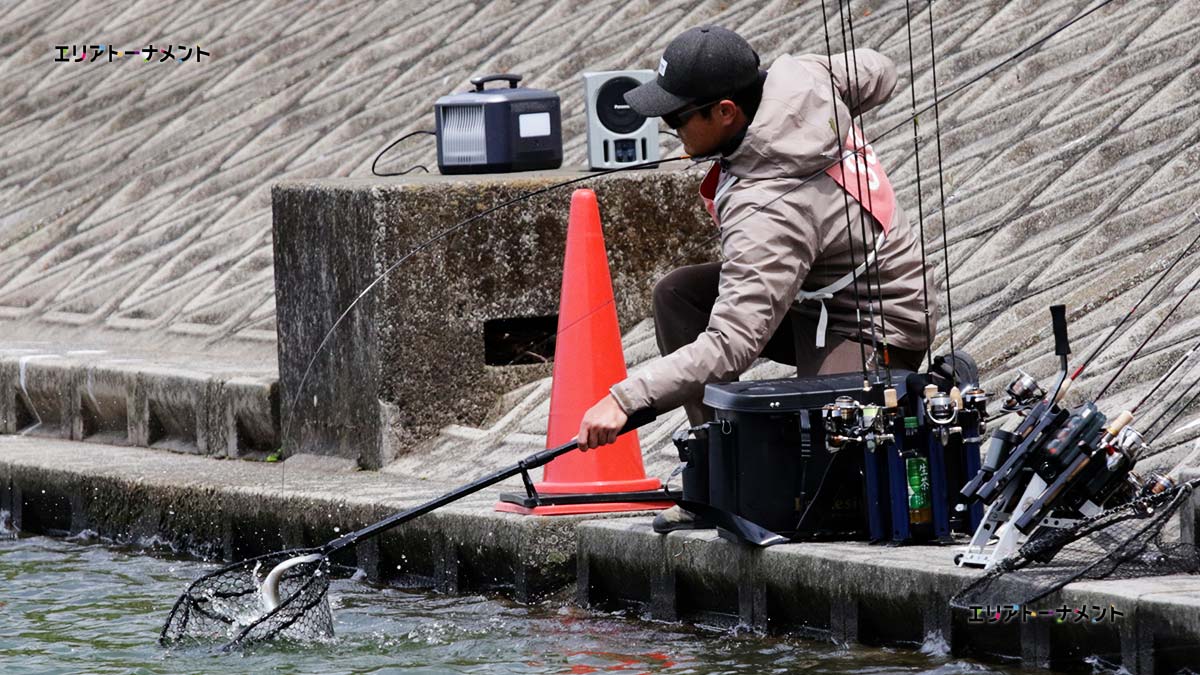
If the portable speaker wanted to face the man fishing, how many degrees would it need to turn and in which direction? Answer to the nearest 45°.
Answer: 0° — it already faces them

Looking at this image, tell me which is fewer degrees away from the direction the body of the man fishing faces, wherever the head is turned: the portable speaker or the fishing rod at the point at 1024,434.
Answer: the portable speaker

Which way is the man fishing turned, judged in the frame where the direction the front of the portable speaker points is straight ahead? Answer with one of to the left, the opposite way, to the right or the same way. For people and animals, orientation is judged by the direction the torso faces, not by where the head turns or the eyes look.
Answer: to the right

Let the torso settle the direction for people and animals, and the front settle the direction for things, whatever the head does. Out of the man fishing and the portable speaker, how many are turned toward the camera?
1

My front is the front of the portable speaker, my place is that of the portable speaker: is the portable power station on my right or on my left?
on my right

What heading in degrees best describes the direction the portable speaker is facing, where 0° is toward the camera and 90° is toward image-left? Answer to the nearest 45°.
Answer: approximately 0°

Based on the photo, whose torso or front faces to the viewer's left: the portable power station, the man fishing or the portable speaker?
the man fishing

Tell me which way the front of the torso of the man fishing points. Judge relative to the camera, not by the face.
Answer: to the viewer's left
